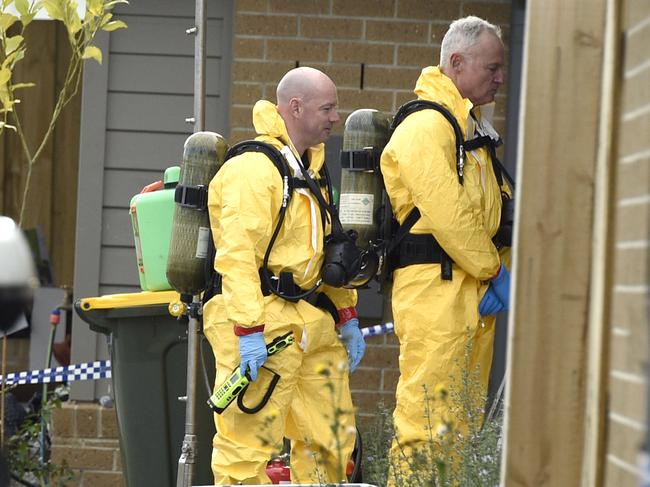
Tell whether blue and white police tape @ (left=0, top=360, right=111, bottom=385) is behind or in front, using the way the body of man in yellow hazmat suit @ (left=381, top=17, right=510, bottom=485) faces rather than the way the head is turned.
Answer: behind

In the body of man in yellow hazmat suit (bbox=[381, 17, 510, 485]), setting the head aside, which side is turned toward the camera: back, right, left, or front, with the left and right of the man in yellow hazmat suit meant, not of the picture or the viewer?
right

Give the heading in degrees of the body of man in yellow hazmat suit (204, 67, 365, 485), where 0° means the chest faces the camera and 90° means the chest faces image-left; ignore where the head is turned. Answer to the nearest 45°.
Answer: approximately 315°

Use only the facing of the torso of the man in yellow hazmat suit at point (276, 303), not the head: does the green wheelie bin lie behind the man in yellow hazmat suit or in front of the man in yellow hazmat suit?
behind

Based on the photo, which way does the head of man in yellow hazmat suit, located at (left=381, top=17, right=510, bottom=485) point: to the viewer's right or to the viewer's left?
to the viewer's right

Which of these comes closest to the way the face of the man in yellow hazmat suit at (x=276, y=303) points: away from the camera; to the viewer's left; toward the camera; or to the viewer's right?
to the viewer's right

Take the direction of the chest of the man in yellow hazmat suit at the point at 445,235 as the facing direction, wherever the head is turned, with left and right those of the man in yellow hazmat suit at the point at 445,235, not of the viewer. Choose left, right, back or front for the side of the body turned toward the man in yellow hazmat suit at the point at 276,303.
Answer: back

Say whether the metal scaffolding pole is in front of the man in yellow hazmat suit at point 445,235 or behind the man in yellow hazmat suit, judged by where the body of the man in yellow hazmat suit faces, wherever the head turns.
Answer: behind
